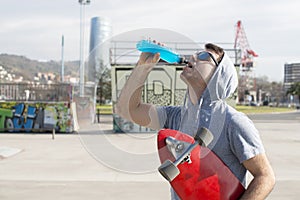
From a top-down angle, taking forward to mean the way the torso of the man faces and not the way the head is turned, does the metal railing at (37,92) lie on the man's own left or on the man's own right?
on the man's own right

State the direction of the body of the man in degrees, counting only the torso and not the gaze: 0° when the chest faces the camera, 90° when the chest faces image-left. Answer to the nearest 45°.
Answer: approximately 45°

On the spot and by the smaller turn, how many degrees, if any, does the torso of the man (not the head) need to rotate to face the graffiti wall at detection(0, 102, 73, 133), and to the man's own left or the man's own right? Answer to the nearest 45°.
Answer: approximately 90° to the man's own right
